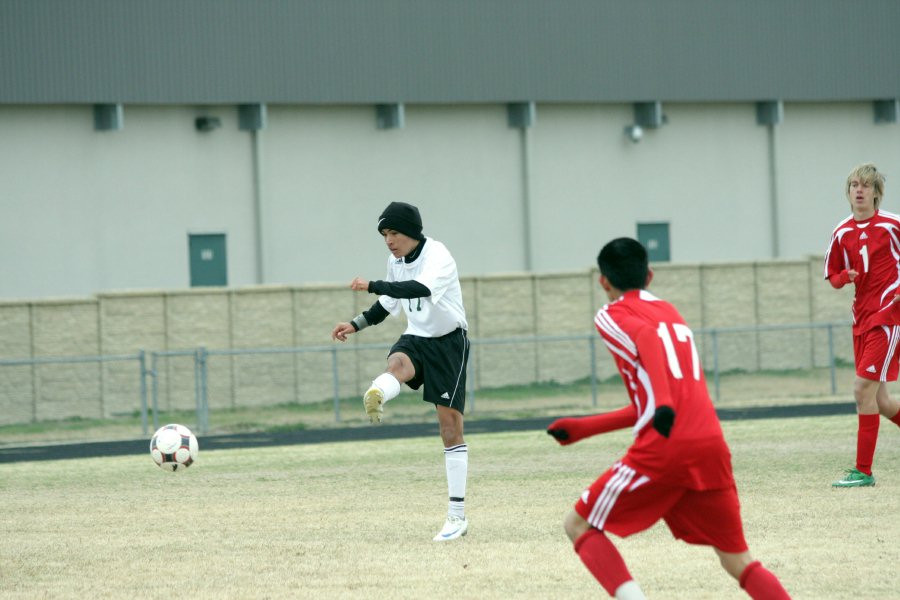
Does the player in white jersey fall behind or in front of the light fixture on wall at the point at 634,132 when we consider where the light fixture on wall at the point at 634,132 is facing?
in front

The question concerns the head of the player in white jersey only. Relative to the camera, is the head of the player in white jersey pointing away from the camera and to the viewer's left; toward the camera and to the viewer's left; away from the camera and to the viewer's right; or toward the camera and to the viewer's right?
toward the camera and to the viewer's left

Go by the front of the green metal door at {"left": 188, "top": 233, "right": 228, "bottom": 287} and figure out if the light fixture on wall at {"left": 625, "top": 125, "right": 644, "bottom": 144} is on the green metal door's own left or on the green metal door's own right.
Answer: on the green metal door's own left

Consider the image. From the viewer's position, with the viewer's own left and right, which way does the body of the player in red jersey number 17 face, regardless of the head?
facing away from the viewer and to the left of the viewer

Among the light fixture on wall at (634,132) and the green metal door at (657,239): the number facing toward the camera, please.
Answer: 2

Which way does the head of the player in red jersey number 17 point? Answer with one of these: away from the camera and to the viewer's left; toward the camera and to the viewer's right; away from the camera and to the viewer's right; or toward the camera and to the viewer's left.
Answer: away from the camera and to the viewer's left

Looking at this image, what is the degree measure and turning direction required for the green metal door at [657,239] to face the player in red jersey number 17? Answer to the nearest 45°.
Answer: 0° — it already faces them

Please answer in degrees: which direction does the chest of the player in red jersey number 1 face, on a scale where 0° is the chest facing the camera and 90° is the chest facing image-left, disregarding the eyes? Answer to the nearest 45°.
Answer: approximately 45°

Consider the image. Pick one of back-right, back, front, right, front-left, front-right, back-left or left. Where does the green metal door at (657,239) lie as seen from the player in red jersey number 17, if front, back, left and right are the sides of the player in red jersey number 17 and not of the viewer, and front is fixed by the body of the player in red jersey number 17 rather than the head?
front-right

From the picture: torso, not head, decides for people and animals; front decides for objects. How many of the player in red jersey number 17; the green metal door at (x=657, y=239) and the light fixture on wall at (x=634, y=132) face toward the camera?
2
